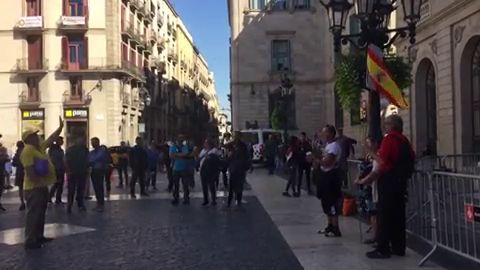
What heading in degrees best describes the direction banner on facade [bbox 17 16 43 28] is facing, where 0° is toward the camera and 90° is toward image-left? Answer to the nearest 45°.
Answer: approximately 0°

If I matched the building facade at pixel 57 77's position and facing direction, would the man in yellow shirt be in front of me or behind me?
in front

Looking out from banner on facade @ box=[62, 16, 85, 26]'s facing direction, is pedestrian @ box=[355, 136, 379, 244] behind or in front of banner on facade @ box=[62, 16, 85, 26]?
in front

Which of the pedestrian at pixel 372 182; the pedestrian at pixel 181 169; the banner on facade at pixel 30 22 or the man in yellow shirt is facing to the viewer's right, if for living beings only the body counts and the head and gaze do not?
the man in yellow shirt

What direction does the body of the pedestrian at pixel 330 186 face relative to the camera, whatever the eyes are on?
to the viewer's left

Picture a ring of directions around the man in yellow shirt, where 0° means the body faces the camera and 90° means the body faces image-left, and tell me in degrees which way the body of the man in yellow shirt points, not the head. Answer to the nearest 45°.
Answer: approximately 270°

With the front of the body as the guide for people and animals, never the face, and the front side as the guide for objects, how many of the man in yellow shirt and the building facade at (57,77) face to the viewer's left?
0

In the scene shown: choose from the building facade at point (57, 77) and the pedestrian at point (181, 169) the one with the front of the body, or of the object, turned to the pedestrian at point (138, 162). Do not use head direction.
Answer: the building facade

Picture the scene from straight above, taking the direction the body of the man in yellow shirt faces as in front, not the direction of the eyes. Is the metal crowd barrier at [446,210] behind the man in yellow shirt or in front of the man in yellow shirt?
in front

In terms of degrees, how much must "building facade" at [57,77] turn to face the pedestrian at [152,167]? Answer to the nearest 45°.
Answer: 0° — it already faces them

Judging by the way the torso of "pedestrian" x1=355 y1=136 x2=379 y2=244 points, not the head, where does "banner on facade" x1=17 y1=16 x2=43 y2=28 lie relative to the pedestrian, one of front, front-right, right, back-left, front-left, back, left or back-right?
front-right
